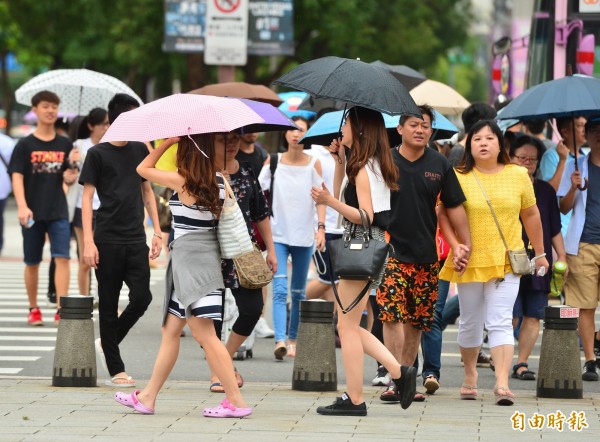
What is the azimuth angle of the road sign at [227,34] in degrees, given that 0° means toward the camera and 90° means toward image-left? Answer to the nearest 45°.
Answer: approximately 0°

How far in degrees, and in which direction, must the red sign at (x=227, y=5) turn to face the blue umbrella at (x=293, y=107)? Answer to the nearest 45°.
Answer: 0° — it already faces it

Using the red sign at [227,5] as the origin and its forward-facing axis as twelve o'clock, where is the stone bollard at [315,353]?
The stone bollard is roughly at 12 o'clock from the red sign.

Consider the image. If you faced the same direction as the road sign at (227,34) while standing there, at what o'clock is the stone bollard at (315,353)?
The stone bollard is roughly at 12 o'clock from the road sign.

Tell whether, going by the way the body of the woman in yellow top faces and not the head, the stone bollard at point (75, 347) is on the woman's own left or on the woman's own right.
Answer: on the woman's own right

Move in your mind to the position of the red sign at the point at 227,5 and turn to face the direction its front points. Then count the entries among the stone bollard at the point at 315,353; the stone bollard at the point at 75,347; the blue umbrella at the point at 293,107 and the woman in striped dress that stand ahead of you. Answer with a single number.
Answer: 4

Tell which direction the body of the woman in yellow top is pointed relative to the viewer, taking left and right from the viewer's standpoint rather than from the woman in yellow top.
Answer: facing the viewer

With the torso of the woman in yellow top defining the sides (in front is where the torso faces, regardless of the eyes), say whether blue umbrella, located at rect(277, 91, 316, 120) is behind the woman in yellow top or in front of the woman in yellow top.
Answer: behind

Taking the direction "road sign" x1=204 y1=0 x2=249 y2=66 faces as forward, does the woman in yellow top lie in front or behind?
in front

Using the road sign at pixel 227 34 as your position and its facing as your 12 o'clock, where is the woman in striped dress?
The woman in striped dress is roughly at 12 o'clock from the road sign.

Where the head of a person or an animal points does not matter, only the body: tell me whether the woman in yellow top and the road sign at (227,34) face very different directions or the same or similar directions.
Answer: same or similar directions
